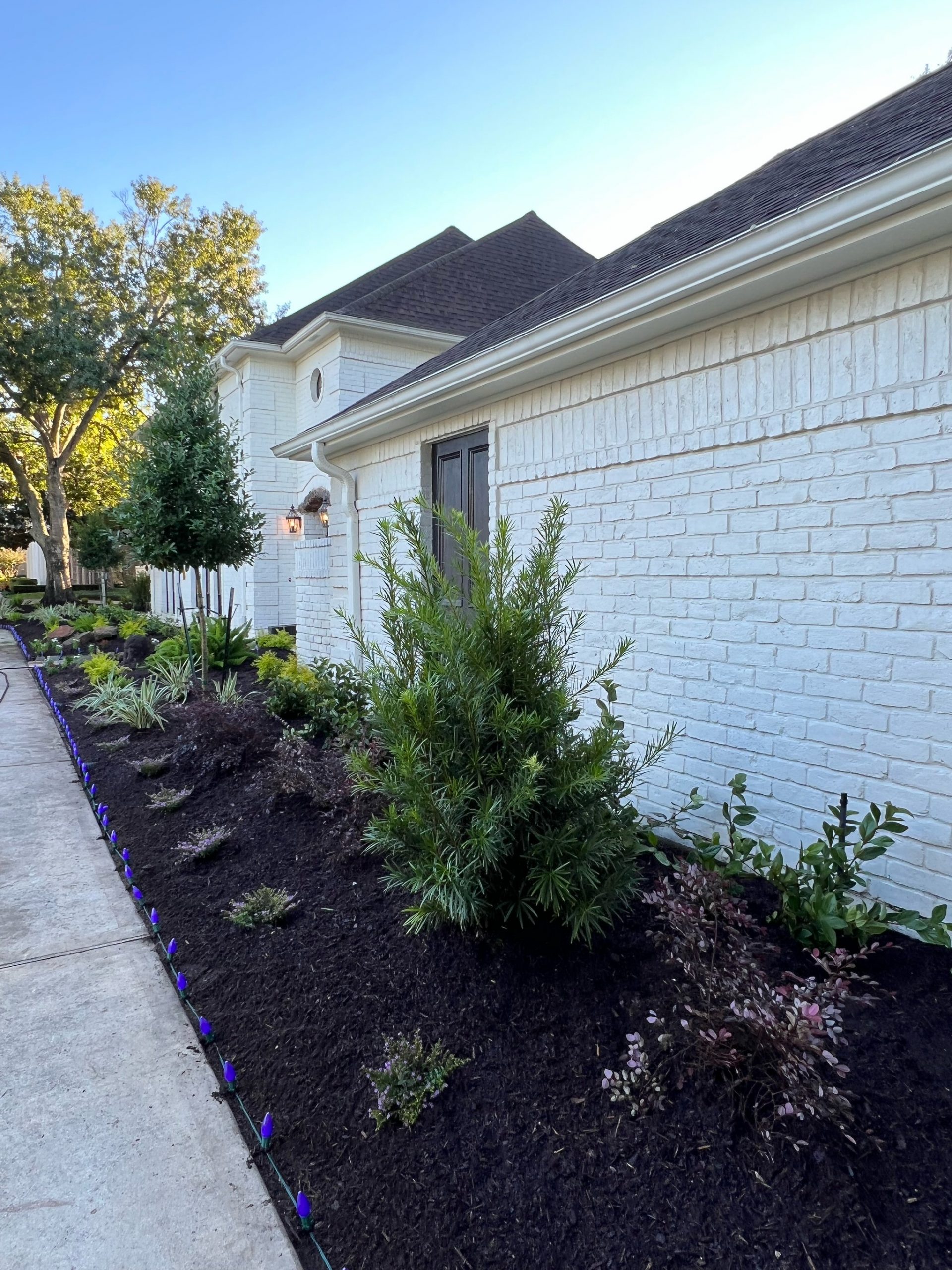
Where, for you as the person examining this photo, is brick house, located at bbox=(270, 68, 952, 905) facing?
facing the viewer and to the left of the viewer

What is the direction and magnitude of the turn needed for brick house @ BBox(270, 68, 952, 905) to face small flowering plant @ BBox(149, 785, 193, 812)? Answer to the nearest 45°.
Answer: approximately 45° to its right

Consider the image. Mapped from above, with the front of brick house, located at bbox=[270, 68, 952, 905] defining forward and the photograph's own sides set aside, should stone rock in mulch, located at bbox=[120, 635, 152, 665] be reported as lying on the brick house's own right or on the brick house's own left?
on the brick house's own right

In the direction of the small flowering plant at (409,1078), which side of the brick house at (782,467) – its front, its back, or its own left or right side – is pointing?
front

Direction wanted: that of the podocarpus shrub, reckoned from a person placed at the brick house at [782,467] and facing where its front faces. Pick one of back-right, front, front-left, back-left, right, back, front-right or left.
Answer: front

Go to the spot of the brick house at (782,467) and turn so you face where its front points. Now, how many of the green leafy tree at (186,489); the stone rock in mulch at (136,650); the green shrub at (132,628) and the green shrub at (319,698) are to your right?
4

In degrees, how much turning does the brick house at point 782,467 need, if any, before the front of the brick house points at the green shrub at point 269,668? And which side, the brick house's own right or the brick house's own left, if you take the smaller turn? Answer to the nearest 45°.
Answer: approximately 90° to the brick house's own right

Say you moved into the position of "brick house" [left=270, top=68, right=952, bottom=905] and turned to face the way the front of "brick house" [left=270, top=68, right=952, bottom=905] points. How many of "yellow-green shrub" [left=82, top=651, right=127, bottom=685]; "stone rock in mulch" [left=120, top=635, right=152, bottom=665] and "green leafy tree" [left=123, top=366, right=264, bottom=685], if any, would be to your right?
3

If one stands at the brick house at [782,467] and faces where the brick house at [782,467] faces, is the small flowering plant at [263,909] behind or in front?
in front

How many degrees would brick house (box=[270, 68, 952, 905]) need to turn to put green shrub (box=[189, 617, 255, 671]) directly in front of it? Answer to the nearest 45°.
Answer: approximately 90° to its right

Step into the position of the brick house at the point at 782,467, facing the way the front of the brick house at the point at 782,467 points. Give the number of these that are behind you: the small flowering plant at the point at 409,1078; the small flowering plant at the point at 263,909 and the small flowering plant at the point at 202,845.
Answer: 0

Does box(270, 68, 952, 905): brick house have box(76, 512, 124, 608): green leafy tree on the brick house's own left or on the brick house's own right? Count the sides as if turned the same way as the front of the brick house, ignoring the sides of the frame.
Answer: on the brick house's own right
